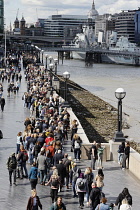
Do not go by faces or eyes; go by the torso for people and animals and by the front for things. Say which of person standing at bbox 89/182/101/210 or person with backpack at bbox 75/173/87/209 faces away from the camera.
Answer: the person with backpack

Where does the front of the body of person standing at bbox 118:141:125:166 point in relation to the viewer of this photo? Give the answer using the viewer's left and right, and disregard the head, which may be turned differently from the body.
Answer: facing away from the viewer and to the right of the viewer

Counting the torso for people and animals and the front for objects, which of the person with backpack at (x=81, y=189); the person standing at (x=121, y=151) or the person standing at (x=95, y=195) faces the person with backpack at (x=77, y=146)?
the person with backpack at (x=81, y=189)

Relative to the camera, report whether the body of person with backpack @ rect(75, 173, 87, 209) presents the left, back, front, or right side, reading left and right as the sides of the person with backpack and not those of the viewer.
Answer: back

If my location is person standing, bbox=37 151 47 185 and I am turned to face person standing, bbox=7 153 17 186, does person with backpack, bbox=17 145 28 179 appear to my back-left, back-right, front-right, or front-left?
front-right
